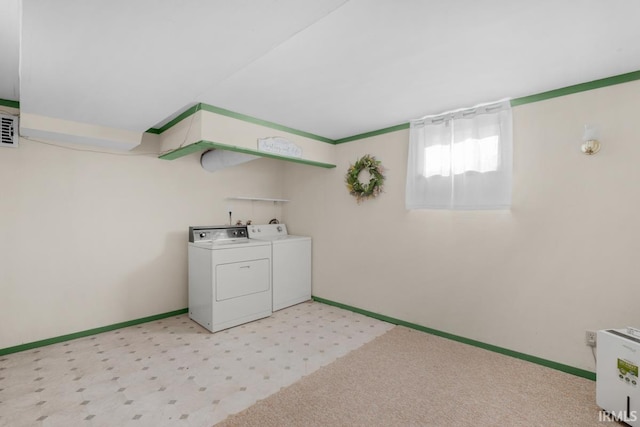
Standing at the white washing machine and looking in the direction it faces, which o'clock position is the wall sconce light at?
The wall sconce light is roughly at 12 o'clock from the white washing machine.

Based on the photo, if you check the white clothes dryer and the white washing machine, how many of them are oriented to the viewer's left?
0

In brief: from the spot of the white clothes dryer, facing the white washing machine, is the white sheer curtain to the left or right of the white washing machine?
right

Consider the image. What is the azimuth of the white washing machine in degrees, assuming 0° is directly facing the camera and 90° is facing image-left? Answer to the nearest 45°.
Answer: approximately 315°

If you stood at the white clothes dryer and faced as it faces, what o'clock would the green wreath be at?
The green wreath is roughly at 11 o'clock from the white clothes dryer.

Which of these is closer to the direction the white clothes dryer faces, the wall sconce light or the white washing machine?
the wall sconce light

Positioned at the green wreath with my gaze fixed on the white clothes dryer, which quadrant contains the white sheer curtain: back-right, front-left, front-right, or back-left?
back-left

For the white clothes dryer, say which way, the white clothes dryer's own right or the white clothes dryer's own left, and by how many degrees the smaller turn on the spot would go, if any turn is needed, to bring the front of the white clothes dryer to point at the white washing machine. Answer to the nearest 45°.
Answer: approximately 90° to the white clothes dryer's own left
